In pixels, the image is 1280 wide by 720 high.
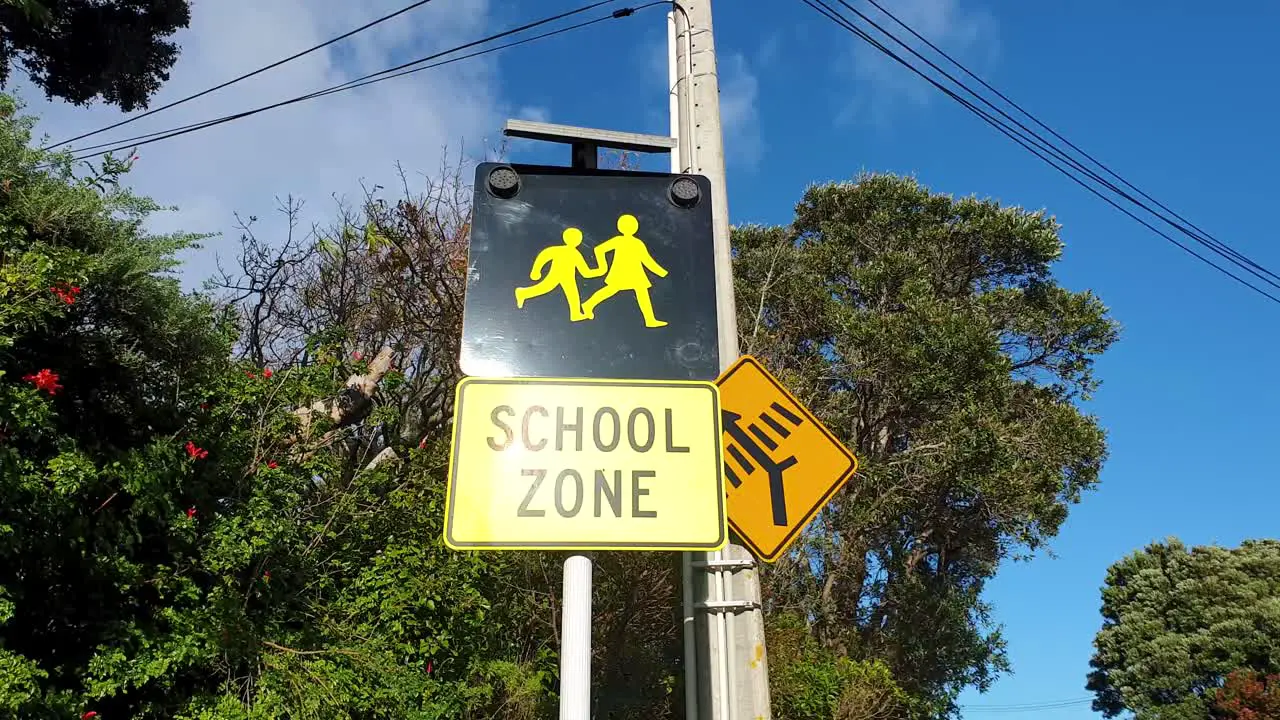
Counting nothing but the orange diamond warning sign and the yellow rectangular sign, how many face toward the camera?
2

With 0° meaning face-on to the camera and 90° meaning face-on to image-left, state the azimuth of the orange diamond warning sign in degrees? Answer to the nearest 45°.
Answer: approximately 0°

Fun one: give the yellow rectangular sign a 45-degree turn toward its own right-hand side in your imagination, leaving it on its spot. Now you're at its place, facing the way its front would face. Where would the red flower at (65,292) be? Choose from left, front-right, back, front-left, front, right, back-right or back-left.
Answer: right

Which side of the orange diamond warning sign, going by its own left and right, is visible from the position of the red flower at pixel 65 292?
right

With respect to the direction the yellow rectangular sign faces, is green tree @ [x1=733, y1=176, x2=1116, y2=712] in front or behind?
behind

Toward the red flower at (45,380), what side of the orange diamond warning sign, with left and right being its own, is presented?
right

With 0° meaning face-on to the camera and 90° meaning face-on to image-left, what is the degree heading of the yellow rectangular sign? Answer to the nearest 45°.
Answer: approximately 0°

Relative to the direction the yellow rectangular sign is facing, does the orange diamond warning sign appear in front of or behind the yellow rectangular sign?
behind
